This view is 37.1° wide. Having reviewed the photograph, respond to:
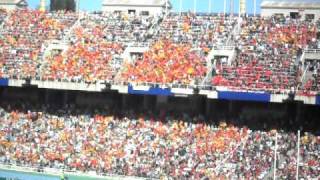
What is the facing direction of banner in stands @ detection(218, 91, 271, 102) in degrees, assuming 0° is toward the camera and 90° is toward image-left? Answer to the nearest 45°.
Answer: approximately 0°

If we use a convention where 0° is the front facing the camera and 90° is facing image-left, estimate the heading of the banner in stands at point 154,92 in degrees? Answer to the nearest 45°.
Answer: approximately 0°
